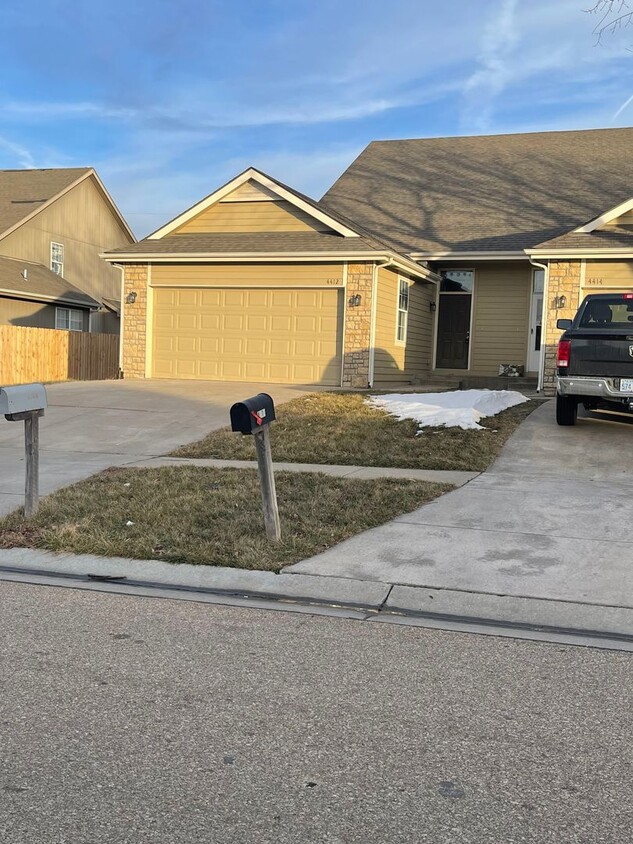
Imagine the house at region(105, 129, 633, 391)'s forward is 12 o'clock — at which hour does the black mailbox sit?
The black mailbox is roughly at 12 o'clock from the house.

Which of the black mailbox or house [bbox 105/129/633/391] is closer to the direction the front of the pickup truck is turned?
the house

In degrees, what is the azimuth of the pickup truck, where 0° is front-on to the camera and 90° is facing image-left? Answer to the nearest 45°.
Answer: approximately 180°

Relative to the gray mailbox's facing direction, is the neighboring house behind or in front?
behind

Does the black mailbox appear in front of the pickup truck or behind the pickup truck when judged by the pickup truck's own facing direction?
behind

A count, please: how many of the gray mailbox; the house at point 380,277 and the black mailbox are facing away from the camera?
0

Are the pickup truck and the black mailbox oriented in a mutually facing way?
no

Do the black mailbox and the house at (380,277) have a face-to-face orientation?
no

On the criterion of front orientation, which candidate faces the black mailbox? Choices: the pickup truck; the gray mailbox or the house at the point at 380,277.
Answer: the house

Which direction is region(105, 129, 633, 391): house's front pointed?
toward the camera

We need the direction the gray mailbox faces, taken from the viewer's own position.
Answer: facing the viewer and to the left of the viewer

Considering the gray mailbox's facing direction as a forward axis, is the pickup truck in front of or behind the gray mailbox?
behind

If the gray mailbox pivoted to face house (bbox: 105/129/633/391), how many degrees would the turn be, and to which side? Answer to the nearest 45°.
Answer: approximately 180°

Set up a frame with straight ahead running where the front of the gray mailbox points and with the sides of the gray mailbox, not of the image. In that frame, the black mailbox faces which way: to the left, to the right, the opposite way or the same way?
the same way

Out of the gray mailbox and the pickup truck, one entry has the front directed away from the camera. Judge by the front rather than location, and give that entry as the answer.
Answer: the pickup truck

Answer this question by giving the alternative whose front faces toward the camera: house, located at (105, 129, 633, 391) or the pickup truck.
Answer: the house

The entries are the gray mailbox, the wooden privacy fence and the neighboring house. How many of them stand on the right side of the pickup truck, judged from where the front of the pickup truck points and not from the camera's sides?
0

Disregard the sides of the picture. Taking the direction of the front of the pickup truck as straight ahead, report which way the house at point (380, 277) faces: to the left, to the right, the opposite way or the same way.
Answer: the opposite way

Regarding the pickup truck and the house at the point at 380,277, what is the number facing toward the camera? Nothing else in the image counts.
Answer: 1

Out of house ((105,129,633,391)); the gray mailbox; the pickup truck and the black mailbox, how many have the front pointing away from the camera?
1
